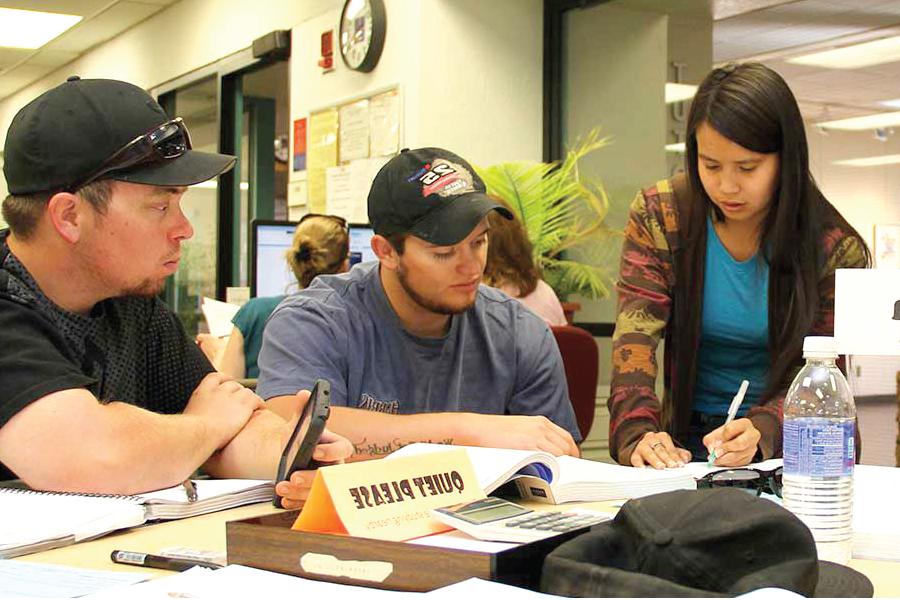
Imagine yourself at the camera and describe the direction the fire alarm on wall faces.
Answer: facing the viewer and to the left of the viewer

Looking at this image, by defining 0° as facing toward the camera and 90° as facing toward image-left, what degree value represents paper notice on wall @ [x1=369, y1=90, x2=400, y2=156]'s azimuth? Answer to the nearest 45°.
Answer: approximately 45°

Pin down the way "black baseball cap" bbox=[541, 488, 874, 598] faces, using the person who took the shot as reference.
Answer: facing to the right of the viewer

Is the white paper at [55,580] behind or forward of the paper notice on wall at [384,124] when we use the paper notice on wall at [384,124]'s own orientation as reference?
forward

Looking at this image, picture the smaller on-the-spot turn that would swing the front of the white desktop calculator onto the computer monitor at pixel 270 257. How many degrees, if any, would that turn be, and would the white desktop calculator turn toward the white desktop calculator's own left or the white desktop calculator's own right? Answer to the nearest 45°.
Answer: approximately 135° to the white desktop calculator's own left

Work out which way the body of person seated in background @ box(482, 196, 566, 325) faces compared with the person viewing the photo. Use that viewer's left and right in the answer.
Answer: facing away from the viewer

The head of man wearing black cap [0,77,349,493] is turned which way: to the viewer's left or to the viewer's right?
to the viewer's right

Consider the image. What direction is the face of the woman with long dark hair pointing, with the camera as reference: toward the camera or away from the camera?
toward the camera

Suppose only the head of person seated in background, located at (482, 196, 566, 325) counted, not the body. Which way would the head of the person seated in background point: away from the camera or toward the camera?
away from the camera

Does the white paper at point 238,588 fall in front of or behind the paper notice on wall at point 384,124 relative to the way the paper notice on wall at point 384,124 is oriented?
in front

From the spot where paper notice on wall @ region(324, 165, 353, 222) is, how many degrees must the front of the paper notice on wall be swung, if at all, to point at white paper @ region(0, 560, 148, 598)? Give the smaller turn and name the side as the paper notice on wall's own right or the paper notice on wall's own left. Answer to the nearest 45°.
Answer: approximately 45° to the paper notice on wall's own left

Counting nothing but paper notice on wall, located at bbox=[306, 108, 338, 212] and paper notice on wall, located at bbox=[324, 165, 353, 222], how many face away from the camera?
0

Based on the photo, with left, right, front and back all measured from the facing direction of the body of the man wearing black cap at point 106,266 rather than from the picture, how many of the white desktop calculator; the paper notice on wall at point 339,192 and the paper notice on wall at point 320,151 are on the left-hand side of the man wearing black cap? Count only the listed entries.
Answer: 2

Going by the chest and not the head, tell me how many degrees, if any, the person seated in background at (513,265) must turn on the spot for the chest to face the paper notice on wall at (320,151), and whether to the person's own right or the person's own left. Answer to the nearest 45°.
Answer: approximately 45° to the person's own left

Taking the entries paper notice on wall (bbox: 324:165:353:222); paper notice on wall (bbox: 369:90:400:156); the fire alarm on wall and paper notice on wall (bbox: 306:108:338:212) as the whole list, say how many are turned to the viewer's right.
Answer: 0

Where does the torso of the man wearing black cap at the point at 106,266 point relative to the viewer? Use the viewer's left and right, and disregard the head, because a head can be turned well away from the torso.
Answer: facing to the right of the viewer
